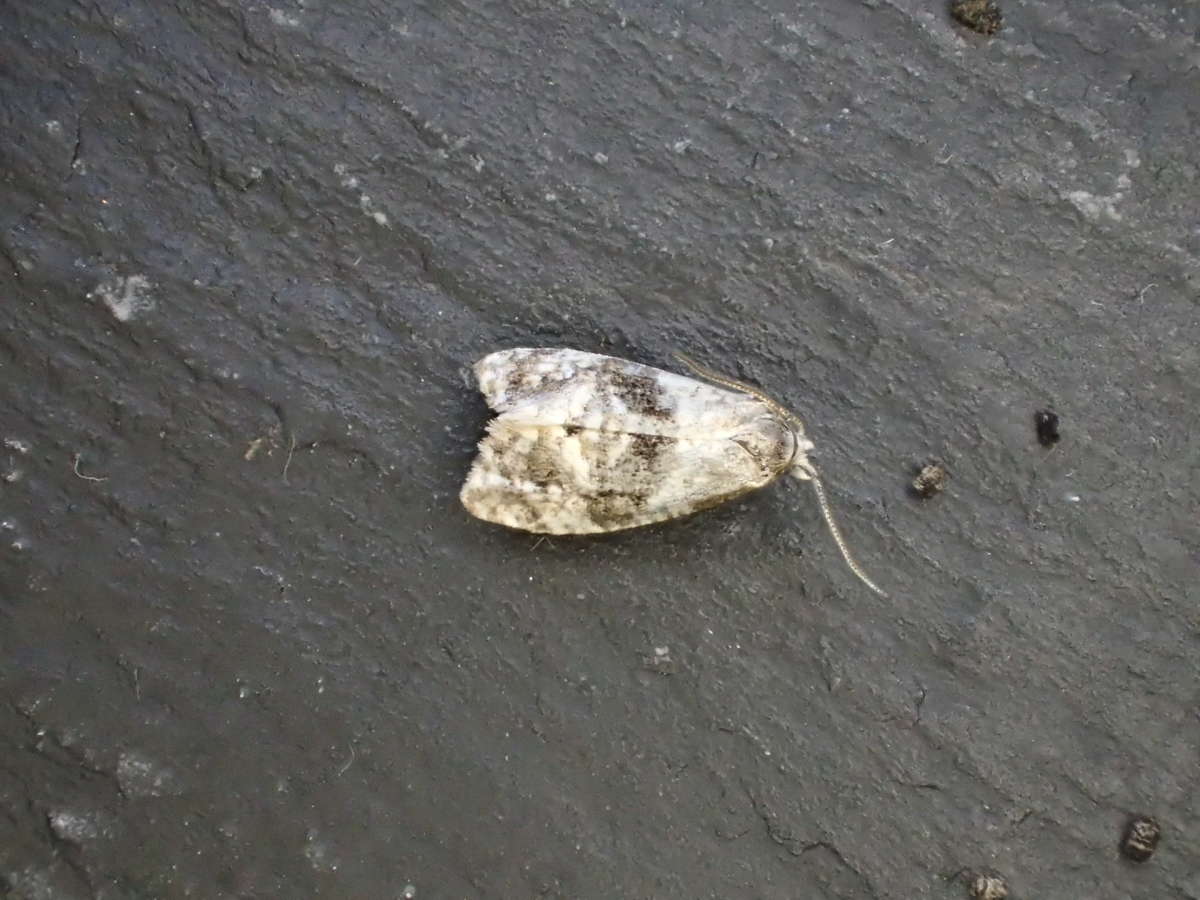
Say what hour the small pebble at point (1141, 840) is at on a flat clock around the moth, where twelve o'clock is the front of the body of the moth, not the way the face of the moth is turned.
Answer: The small pebble is roughly at 12 o'clock from the moth.

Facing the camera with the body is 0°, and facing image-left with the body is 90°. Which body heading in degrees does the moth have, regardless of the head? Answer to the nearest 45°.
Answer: approximately 270°

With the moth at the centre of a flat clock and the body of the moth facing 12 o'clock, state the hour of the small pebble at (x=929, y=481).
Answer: The small pebble is roughly at 11 o'clock from the moth.

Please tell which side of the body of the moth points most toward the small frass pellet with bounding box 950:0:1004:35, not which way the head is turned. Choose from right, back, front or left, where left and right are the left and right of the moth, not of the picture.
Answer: left

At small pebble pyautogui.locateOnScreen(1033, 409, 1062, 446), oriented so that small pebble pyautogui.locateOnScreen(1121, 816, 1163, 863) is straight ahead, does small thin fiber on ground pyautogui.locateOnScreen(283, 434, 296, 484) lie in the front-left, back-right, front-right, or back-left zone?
back-right

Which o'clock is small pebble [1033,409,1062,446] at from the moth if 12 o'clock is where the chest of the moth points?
The small pebble is roughly at 11 o'clock from the moth.

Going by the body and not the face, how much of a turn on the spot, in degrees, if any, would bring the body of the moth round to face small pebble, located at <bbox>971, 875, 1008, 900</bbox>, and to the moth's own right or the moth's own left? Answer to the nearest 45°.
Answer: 0° — it already faces it
